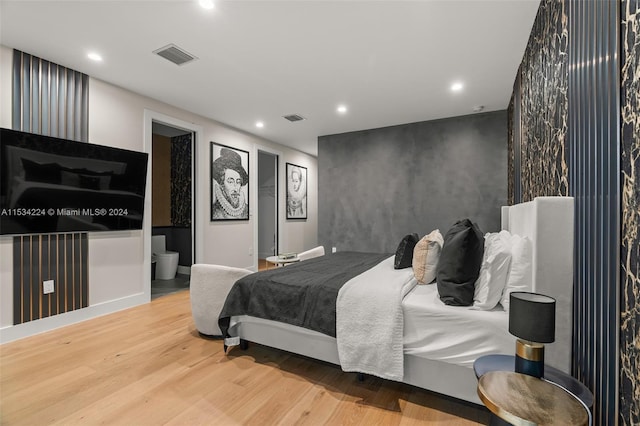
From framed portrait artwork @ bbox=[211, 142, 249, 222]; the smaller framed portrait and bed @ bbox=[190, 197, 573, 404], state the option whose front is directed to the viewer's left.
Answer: the bed

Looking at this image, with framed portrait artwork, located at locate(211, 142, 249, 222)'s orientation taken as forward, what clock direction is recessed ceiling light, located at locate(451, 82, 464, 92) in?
The recessed ceiling light is roughly at 12 o'clock from the framed portrait artwork.

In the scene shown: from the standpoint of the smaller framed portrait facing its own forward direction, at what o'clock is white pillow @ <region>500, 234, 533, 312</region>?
The white pillow is roughly at 1 o'clock from the smaller framed portrait.

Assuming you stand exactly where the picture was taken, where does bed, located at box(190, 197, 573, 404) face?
facing to the left of the viewer

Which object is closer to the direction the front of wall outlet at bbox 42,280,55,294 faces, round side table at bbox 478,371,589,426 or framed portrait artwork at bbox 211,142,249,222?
the round side table

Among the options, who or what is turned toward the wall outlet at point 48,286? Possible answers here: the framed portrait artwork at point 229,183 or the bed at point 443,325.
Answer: the bed

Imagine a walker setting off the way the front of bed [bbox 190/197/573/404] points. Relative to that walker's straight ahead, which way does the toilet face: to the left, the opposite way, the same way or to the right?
the opposite way

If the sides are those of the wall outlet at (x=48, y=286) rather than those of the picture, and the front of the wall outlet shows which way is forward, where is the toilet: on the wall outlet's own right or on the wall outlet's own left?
on the wall outlet's own left

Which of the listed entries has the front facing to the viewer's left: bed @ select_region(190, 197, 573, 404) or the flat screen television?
the bed
